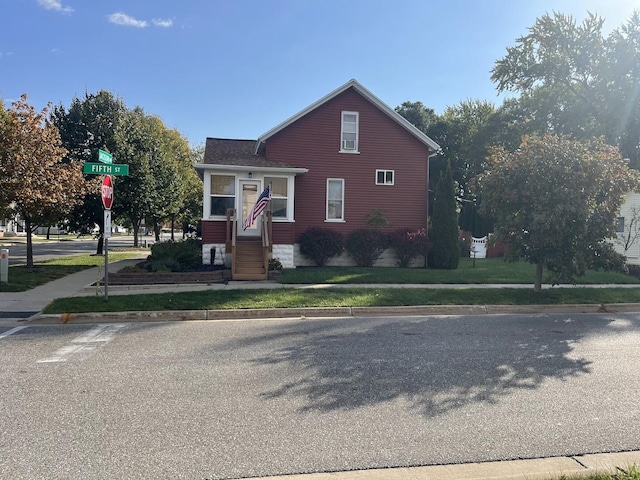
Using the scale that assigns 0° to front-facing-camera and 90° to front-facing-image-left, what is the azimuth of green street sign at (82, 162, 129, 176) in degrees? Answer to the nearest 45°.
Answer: approximately 0°

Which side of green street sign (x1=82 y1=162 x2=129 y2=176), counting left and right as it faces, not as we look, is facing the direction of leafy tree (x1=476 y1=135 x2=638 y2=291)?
left

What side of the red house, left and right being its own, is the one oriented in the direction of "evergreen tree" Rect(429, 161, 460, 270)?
left

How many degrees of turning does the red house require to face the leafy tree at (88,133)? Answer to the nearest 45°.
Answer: approximately 90° to its right

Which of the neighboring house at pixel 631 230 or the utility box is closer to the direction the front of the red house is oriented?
the utility box

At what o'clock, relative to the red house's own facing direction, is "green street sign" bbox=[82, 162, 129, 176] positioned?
The green street sign is roughly at 1 o'clock from the red house.
